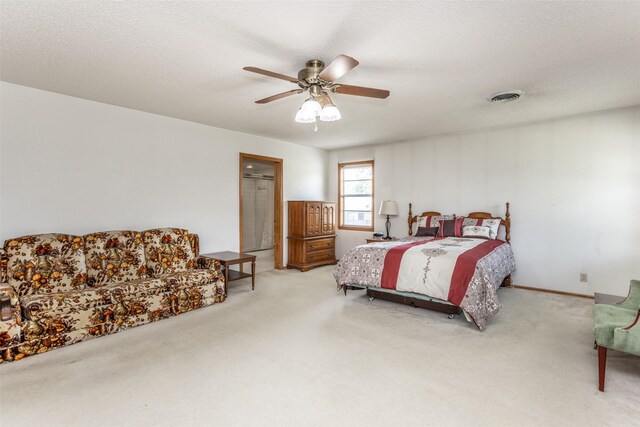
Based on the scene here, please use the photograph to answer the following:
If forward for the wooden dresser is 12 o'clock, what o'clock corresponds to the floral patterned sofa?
The floral patterned sofa is roughly at 3 o'clock from the wooden dresser.

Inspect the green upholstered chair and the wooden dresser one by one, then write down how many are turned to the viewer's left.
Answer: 1

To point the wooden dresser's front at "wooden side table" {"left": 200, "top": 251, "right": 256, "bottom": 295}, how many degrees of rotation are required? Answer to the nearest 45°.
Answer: approximately 90° to its right

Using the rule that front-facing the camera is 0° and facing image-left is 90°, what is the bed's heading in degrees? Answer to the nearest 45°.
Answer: approximately 45°

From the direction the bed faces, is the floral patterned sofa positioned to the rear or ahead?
ahead

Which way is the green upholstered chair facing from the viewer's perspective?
to the viewer's left

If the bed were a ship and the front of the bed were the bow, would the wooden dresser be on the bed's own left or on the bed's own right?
on the bed's own right

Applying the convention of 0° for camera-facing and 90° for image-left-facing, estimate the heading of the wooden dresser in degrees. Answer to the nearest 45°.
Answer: approximately 315°

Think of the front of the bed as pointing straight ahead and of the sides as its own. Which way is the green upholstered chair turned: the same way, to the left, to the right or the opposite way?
to the right

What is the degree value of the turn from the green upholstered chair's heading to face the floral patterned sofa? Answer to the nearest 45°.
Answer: approximately 45° to its left

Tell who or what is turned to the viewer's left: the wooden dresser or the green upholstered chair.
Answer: the green upholstered chair

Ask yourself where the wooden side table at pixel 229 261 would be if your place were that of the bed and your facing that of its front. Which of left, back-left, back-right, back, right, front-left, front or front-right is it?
front-right
